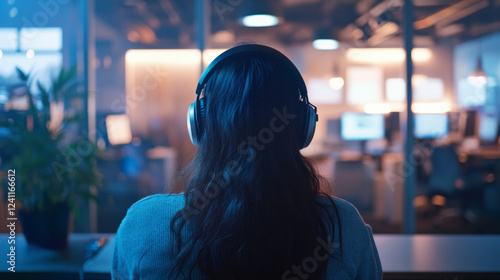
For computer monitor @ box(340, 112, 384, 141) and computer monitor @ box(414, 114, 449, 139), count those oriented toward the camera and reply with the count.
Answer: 2

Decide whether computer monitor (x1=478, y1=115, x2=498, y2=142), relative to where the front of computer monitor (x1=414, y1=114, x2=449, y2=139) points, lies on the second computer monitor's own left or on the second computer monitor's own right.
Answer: on the second computer monitor's own left

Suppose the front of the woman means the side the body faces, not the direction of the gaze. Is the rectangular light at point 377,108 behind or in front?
in front

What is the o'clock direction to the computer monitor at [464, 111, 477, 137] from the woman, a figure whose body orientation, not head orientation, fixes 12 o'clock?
The computer monitor is roughly at 1 o'clock from the woman.

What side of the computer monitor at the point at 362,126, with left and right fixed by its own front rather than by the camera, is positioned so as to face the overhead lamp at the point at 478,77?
left

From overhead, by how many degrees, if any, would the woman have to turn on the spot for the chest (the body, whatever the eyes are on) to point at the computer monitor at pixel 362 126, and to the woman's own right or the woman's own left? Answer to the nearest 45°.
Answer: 0° — they already face it

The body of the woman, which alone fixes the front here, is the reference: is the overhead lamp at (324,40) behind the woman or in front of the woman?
in front

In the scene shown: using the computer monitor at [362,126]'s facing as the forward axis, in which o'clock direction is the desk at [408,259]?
The desk is roughly at 12 o'clock from the computer monitor.

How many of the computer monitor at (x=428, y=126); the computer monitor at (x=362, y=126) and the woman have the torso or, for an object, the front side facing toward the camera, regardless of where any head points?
2

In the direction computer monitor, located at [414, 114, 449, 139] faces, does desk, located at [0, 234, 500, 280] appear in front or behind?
in front

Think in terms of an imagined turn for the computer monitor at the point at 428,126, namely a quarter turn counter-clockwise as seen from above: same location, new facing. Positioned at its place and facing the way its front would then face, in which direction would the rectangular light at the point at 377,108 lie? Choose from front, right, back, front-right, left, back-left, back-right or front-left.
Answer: back-left

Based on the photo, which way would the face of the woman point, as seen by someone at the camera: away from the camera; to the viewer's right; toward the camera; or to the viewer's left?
away from the camera

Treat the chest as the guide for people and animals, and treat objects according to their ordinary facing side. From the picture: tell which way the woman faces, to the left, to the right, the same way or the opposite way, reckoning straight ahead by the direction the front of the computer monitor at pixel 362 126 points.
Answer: the opposite way

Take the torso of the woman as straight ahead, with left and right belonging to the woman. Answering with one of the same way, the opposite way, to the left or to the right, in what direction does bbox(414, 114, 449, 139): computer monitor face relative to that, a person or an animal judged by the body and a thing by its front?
the opposite way

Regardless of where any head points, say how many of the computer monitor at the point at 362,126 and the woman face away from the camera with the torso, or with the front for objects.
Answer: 1

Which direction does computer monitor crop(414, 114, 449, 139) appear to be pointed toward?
toward the camera

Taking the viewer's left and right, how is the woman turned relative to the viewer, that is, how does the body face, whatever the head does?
facing away from the viewer

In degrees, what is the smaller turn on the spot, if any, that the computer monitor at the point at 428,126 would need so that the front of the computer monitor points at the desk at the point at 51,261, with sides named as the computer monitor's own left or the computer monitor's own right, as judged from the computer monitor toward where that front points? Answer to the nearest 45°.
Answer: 0° — it already faces it
